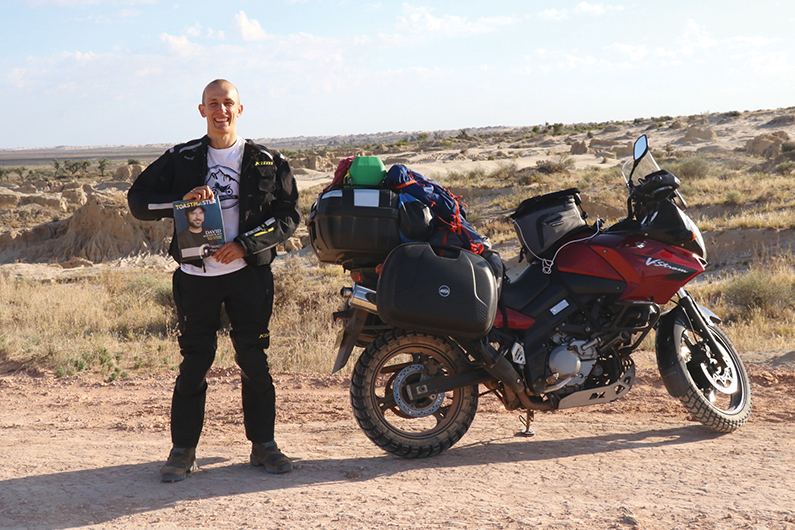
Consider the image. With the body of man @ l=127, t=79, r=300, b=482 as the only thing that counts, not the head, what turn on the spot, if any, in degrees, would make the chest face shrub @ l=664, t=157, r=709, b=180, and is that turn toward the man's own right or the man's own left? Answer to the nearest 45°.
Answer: approximately 135° to the man's own left

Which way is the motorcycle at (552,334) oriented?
to the viewer's right

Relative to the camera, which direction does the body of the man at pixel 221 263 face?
toward the camera

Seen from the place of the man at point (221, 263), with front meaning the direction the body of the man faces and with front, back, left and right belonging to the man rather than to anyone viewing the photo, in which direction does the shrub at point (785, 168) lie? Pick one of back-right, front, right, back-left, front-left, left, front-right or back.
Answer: back-left

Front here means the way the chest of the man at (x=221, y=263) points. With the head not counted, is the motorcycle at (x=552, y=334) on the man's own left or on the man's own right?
on the man's own left

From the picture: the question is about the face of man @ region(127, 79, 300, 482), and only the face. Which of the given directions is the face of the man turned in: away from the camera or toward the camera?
toward the camera

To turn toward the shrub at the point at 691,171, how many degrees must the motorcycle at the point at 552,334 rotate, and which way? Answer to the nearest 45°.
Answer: approximately 90° to its left

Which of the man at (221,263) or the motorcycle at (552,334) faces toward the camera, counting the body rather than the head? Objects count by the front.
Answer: the man

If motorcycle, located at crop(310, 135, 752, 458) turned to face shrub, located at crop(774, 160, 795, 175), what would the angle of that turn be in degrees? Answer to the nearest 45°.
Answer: approximately 90° to its left

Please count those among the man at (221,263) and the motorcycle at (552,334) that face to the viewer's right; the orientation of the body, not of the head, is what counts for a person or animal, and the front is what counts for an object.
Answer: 1
